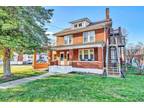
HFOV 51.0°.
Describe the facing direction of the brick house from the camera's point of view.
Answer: facing the viewer and to the left of the viewer
